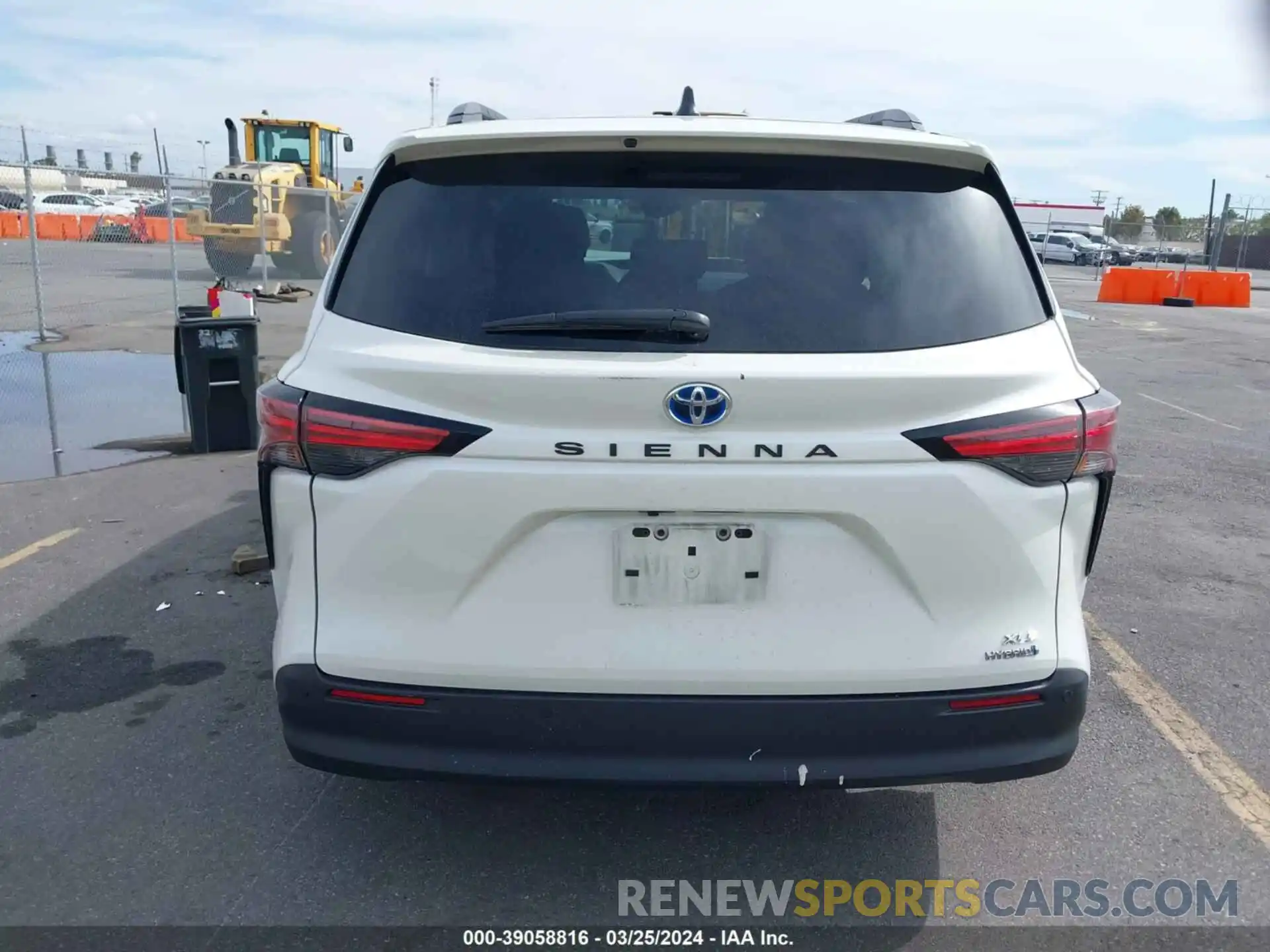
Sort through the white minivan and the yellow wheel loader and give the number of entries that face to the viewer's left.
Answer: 0

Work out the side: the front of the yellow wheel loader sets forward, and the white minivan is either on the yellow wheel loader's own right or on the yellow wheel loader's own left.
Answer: on the yellow wheel loader's own right

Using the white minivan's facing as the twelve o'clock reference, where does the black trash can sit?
The black trash can is roughly at 11 o'clock from the white minivan.

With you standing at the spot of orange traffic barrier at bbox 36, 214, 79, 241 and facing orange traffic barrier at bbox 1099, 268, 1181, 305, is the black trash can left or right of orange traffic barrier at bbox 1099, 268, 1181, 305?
right

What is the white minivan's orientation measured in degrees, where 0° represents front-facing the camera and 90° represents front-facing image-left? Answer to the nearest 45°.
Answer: approximately 180°

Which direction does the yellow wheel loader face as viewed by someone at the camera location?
facing away from the viewer and to the right of the viewer

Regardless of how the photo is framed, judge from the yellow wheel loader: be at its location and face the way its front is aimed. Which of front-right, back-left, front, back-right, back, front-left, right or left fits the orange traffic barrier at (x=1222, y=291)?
front-right
